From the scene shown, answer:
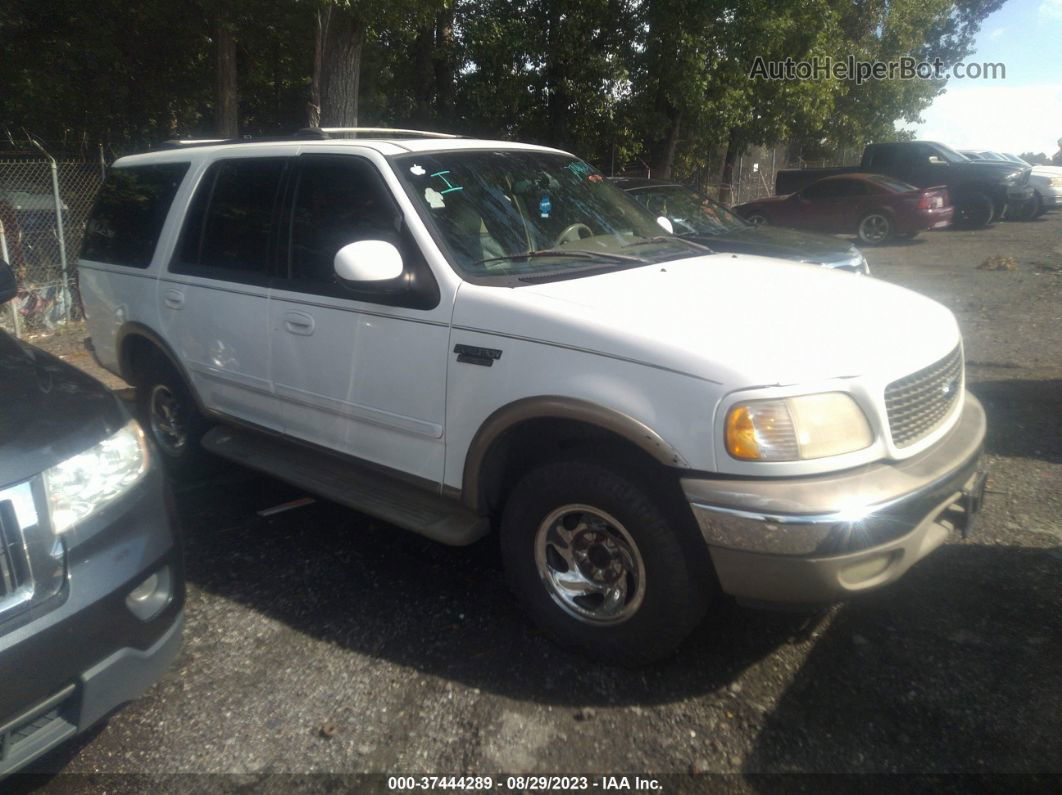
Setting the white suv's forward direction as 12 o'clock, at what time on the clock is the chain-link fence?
The chain-link fence is roughly at 6 o'clock from the white suv.

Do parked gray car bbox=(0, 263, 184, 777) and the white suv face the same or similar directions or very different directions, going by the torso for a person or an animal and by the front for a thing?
same or similar directions

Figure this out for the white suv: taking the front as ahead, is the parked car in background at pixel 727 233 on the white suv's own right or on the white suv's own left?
on the white suv's own left

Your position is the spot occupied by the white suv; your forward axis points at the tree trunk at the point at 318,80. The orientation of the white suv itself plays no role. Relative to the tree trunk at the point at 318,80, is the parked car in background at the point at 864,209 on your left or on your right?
right

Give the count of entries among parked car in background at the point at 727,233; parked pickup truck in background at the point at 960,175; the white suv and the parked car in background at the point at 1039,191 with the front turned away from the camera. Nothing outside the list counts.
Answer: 0

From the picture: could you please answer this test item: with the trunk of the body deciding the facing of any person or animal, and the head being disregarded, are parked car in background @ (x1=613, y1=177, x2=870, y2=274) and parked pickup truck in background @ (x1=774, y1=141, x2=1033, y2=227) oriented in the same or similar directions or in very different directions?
same or similar directions

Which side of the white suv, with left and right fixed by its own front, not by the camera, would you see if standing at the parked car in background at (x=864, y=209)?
left

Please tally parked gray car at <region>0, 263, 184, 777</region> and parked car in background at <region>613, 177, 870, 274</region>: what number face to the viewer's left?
0

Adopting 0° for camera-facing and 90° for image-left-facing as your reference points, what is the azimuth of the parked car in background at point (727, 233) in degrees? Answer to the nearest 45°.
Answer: approximately 315°

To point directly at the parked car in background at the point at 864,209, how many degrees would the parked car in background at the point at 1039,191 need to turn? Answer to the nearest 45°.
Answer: approximately 90° to its right

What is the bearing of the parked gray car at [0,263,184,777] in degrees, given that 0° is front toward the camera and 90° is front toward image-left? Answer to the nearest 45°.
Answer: approximately 315°

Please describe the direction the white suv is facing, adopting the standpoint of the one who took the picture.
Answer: facing the viewer and to the right of the viewer
